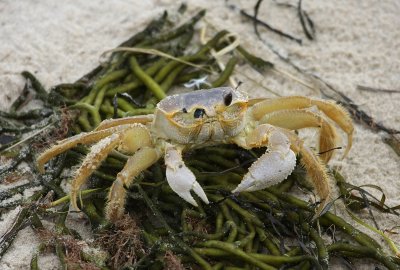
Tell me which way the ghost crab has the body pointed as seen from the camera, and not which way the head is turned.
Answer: toward the camera
